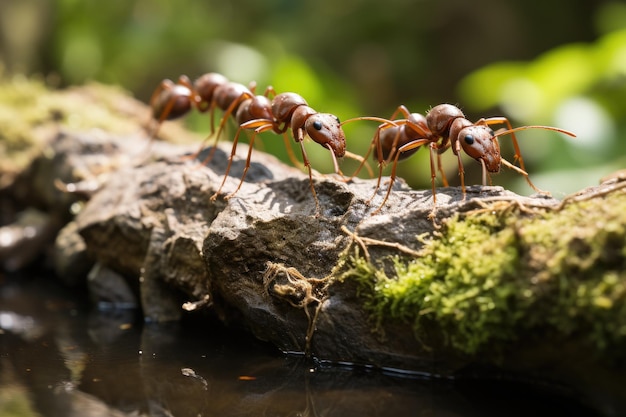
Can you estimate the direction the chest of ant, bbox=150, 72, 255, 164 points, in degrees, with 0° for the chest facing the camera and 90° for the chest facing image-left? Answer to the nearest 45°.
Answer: approximately 270°

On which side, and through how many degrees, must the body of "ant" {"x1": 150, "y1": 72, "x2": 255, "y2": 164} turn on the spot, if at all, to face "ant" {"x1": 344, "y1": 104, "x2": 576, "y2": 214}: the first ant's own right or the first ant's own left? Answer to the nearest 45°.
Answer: approximately 45° to the first ant's own right

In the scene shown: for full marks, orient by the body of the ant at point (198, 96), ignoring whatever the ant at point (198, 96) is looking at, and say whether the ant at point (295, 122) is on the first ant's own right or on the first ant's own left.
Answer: on the first ant's own right
